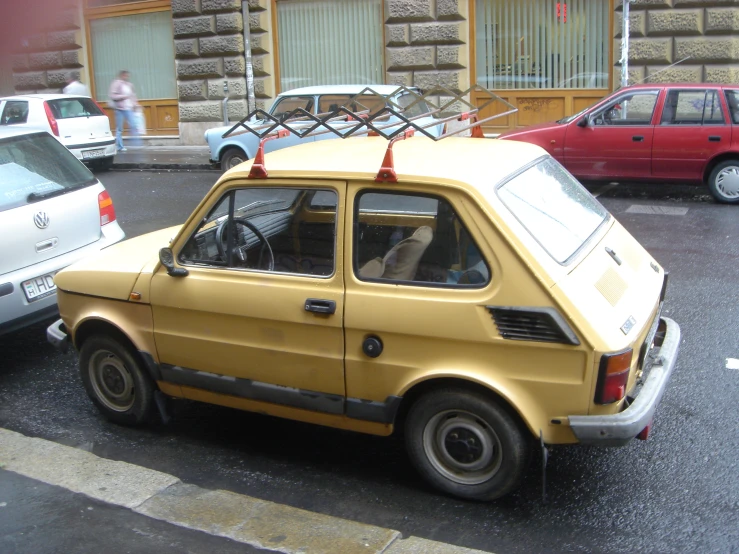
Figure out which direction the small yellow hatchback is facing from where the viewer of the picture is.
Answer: facing away from the viewer and to the left of the viewer

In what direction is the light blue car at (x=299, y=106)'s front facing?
to the viewer's left

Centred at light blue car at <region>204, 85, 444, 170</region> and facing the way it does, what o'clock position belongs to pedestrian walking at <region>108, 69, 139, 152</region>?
The pedestrian walking is roughly at 2 o'clock from the light blue car.

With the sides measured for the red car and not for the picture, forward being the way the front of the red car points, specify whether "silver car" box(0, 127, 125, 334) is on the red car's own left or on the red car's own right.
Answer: on the red car's own left

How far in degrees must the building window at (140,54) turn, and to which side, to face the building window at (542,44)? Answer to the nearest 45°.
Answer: approximately 45° to its left

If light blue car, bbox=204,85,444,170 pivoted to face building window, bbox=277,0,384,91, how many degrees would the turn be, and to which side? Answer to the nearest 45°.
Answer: approximately 90° to its right

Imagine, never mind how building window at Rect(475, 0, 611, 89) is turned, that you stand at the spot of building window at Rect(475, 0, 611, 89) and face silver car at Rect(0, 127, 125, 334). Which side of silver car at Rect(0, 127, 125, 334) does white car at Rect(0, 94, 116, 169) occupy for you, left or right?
right

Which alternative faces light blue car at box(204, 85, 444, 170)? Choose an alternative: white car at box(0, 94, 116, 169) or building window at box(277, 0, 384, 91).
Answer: the building window

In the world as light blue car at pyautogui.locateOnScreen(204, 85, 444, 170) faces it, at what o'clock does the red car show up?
The red car is roughly at 7 o'clock from the light blue car.

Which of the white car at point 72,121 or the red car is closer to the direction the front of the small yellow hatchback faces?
the white car
